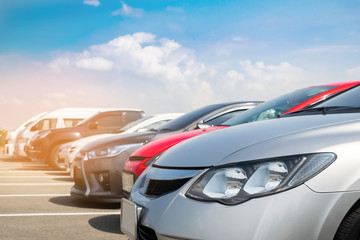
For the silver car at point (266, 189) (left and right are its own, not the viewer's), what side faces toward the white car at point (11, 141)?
right

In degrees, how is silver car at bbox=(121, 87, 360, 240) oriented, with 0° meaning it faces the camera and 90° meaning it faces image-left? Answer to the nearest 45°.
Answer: approximately 45°

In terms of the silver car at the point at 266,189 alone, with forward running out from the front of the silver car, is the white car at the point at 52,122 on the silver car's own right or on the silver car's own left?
on the silver car's own right

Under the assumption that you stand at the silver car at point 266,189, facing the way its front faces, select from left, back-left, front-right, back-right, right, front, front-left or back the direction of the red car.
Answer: back-right

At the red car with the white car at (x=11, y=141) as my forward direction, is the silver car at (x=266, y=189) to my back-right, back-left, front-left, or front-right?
back-left
